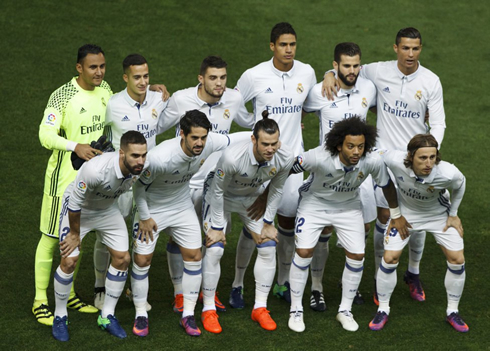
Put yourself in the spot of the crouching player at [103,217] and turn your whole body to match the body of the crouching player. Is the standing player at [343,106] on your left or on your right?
on your left

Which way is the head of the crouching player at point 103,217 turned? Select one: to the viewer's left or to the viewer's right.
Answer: to the viewer's right

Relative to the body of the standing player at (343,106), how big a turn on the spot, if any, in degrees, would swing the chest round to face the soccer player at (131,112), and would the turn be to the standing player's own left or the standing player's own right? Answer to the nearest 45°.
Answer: approximately 90° to the standing player's own right

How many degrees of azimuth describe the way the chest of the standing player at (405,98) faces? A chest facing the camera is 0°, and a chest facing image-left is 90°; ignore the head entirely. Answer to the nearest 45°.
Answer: approximately 0°

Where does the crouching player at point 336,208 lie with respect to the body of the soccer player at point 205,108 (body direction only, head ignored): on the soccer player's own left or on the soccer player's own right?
on the soccer player's own left
